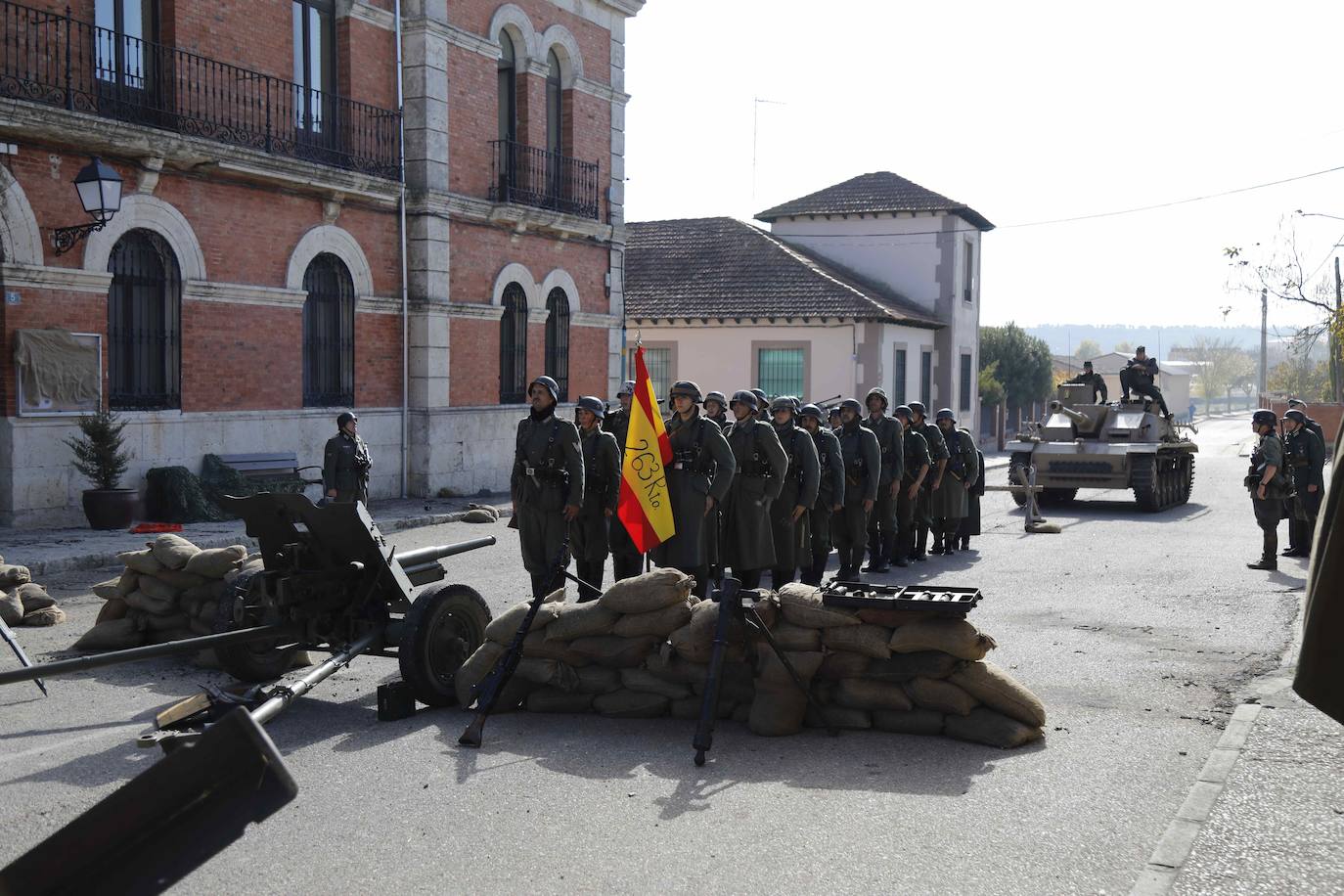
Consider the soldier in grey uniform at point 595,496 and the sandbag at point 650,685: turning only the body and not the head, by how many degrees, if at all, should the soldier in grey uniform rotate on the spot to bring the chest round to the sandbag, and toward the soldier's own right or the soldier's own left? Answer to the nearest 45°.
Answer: approximately 45° to the soldier's own left

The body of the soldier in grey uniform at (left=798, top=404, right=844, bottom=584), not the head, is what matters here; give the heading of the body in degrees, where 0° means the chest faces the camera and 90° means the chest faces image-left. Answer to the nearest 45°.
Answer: approximately 45°

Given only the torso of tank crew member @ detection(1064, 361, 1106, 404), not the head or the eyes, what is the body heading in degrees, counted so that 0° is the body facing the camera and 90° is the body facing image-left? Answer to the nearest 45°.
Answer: approximately 45°

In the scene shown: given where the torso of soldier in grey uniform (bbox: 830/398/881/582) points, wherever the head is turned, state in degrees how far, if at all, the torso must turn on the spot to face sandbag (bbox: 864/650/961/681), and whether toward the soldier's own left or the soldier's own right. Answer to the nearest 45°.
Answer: approximately 45° to the soldier's own left

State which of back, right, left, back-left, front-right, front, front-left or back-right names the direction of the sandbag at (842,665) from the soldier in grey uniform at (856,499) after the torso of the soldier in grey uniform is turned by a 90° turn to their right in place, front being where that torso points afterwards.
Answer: back-left

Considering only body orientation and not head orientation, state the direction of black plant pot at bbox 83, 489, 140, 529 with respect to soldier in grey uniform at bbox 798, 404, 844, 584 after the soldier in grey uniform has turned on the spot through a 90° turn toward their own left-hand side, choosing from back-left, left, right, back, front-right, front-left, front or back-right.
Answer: back-right

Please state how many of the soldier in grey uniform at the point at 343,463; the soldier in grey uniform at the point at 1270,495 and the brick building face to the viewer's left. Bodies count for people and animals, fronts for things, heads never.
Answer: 1

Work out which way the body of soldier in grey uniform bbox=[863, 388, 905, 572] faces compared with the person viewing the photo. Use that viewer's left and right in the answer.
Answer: facing the viewer and to the left of the viewer

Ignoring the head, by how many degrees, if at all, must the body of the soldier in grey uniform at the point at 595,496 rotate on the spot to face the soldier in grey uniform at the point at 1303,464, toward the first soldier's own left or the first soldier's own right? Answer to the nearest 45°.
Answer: approximately 135° to the first soldier's own left

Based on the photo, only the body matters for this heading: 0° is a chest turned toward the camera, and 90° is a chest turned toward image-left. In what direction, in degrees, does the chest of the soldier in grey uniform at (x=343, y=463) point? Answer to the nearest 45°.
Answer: approximately 315°

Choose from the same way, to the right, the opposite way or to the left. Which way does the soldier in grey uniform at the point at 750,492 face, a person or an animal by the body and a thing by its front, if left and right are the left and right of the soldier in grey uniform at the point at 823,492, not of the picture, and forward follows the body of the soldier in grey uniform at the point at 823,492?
the same way

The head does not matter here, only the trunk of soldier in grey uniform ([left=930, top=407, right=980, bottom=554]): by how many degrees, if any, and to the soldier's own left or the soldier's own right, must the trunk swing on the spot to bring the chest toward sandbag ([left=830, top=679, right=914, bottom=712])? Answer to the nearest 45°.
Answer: approximately 45° to the soldier's own left

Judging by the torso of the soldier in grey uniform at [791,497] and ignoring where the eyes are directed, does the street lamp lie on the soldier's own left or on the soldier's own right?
on the soldier's own right

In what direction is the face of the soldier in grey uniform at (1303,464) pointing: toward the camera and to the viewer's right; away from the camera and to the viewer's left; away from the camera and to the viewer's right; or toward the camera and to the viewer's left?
toward the camera and to the viewer's left

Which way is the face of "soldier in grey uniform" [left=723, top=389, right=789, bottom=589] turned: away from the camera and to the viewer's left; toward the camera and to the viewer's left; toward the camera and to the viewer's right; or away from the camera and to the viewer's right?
toward the camera and to the viewer's left
